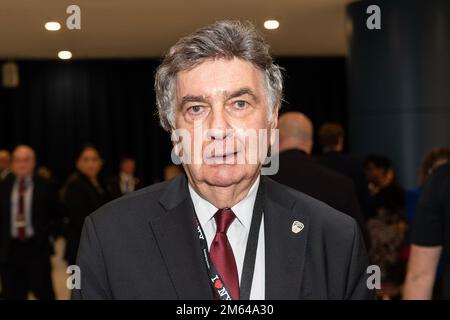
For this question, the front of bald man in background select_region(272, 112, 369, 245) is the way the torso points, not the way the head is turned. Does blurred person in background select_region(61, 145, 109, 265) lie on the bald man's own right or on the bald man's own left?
on the bald man's own left

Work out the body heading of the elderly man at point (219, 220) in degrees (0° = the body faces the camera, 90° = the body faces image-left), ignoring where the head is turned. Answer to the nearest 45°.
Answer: approximately 0°

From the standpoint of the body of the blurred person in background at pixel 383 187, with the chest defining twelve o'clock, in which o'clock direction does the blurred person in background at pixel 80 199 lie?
the blurred person in background at pixel 80 199 is roughly at 12 o'clock from the blurred person in background at pixel 383 187.

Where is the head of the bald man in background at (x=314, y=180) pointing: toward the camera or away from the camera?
away from the camera

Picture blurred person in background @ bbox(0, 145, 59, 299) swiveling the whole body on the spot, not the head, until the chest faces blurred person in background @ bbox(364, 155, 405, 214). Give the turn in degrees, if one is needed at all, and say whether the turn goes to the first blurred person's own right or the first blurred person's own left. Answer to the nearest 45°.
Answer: approximately 45° to the first blurred person's own left

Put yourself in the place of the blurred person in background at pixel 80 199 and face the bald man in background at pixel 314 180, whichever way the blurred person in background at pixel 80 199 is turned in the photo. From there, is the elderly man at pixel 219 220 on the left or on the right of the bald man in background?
right

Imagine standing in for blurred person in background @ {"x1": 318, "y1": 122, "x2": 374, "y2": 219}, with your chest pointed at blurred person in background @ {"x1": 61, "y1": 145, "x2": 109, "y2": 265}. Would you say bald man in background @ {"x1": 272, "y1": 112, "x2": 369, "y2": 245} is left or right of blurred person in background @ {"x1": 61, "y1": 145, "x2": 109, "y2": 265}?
left

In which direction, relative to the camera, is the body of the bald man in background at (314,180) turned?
away from the camera

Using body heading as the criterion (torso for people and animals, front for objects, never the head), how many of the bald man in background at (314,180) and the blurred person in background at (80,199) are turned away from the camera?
1

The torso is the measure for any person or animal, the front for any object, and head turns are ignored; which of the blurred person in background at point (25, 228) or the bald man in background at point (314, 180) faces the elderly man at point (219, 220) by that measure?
the blurred person in background
